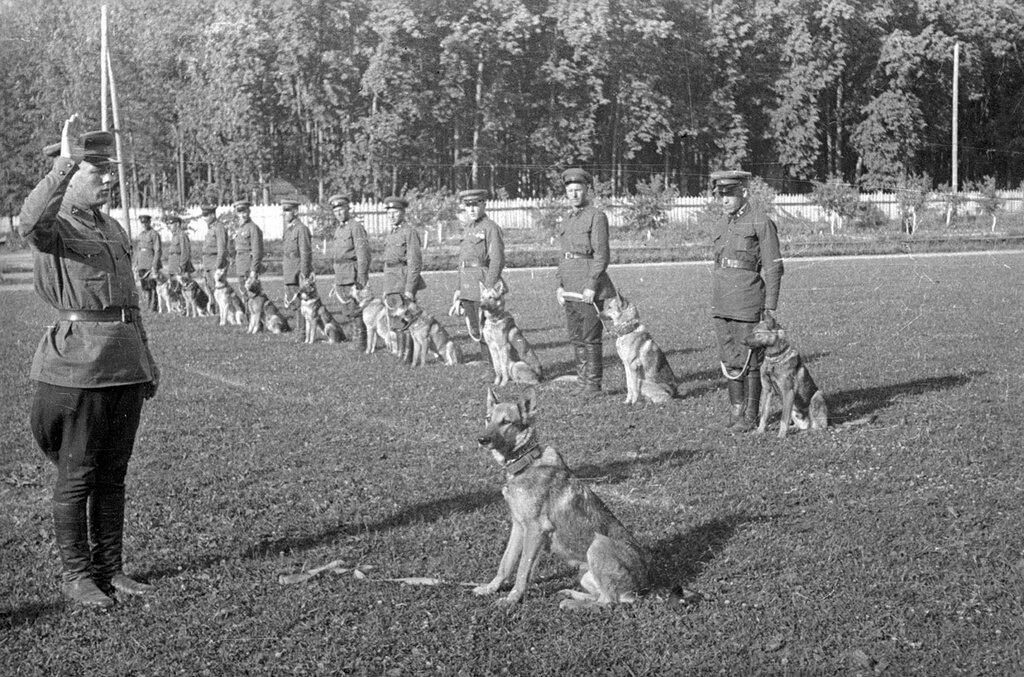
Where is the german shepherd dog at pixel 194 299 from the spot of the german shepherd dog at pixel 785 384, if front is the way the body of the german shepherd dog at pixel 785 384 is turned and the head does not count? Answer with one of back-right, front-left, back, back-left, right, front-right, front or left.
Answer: right

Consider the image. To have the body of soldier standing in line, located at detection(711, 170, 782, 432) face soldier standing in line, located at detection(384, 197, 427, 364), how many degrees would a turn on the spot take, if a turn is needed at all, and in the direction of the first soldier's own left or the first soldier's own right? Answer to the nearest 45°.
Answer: approximately 90° to the first soldier's own right

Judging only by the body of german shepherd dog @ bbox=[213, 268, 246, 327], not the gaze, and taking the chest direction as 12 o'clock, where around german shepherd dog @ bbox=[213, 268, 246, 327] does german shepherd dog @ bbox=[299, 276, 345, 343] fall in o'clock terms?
german shepherd dog @ bbox=[299, 276, 345, 343] is roughly at 10 o'clock from german shepherd dog @ bbox=[213, 268, 246, 327].

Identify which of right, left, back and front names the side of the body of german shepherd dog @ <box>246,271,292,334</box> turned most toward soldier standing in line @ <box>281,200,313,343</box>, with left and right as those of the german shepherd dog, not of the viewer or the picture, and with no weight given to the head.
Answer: left

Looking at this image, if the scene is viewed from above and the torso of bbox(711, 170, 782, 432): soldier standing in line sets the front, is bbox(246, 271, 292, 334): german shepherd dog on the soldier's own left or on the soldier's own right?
on the soldier's own right

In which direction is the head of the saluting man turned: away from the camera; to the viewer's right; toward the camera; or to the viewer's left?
to the viewer's right

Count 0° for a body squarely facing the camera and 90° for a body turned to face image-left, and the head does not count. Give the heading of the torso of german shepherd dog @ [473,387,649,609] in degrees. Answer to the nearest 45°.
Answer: approximately 90°

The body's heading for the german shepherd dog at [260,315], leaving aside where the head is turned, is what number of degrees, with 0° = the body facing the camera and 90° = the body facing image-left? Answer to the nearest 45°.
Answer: approximately 45°
